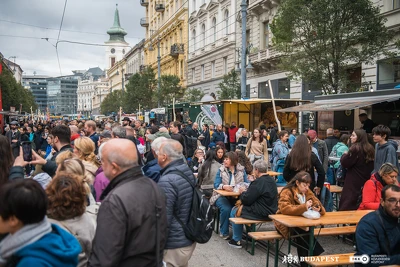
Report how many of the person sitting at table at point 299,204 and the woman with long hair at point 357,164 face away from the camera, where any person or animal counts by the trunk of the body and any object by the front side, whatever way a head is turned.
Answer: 0

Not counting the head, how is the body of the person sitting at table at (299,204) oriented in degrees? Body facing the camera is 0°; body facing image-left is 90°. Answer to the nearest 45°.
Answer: approximately 315°

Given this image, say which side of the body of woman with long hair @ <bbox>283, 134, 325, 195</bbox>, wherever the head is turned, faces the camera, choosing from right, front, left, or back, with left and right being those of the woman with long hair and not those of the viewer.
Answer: back

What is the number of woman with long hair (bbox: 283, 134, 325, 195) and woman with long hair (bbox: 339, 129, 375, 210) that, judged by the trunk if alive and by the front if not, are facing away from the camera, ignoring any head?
1

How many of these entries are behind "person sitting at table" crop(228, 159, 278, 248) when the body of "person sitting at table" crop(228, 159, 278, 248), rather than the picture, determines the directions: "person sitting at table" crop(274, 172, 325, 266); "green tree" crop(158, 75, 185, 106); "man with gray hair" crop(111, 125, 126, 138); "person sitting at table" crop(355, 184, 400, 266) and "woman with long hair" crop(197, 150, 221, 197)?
2

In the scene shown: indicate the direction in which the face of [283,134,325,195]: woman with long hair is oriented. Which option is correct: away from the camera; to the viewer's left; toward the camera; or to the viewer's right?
away from the camera

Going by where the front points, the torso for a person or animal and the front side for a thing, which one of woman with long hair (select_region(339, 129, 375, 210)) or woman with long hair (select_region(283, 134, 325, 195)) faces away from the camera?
woman with long hair (select_region(283, 134, 325, 195))
